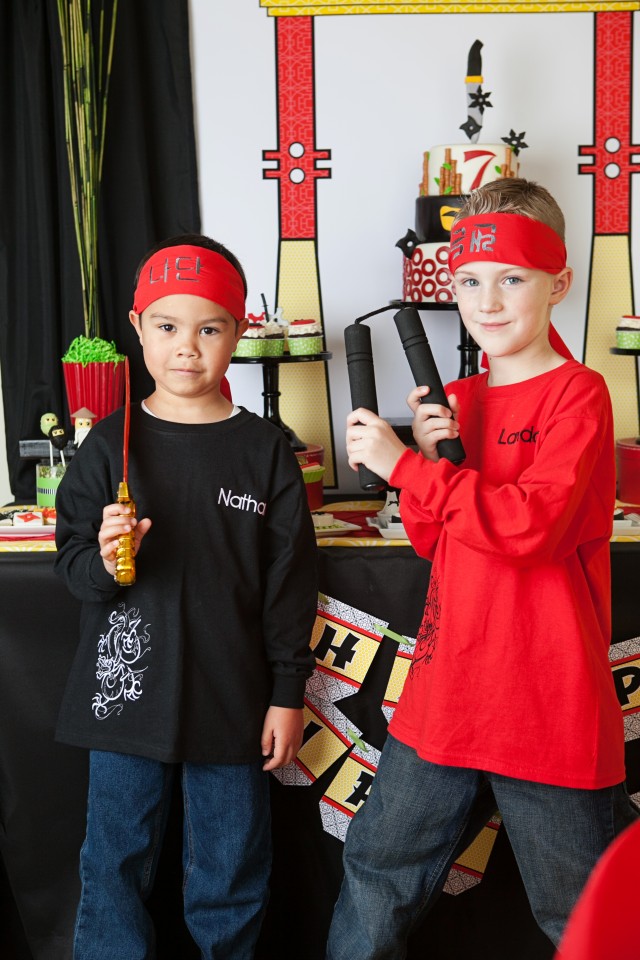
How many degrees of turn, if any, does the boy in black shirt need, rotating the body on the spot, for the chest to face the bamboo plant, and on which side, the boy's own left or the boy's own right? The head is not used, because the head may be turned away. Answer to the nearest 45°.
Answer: approximately 180°

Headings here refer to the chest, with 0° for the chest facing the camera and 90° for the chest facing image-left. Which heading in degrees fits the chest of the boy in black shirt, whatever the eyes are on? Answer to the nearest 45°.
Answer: approximately 0°

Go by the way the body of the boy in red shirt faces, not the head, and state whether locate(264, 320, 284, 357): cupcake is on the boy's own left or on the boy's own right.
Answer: on the boy's own right

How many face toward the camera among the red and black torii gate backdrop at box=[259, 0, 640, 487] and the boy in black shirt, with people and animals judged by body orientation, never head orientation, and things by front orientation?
2

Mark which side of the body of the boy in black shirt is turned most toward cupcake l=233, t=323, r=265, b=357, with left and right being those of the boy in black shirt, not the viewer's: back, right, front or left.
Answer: back

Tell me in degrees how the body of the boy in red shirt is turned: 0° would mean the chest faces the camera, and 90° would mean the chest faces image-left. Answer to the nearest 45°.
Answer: approximately 45°

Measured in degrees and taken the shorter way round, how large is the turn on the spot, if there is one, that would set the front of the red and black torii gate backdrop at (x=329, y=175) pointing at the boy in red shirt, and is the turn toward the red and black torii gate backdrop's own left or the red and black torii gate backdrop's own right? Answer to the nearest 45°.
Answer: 0° — it already faces them
